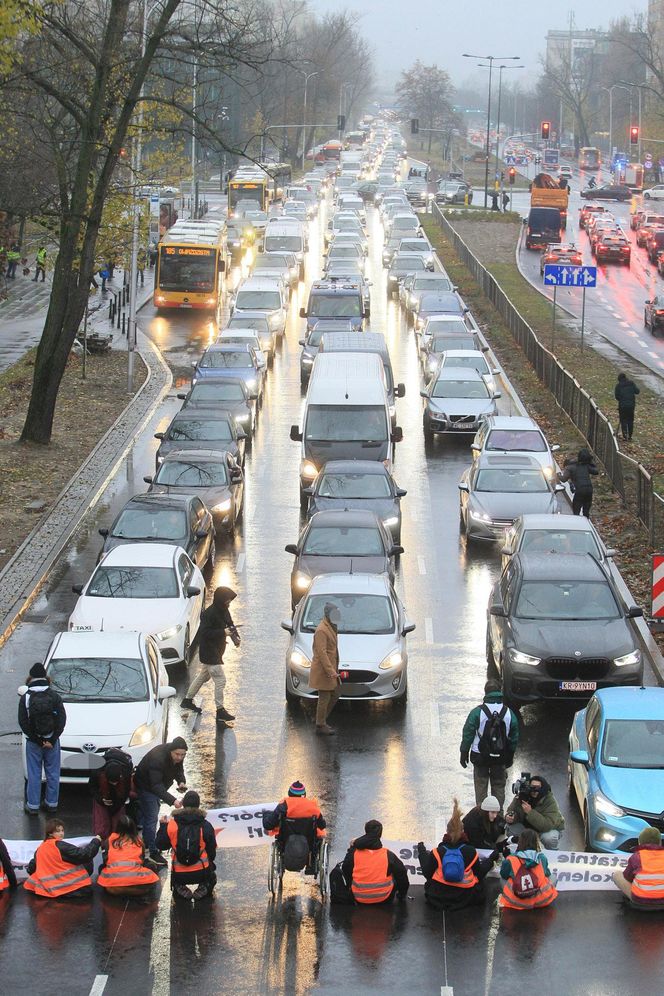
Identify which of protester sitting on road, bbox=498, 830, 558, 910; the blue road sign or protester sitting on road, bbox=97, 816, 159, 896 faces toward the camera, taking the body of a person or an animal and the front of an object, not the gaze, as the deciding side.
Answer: the blue road sign

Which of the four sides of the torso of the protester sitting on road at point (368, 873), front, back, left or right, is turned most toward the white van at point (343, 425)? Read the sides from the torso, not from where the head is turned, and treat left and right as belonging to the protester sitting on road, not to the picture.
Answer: front

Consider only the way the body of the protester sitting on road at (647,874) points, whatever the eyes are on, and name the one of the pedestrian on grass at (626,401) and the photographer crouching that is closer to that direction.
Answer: the pedestrian on grass

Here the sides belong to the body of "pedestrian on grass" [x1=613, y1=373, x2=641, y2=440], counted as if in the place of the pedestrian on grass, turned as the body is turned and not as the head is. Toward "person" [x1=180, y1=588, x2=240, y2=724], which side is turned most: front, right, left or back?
back

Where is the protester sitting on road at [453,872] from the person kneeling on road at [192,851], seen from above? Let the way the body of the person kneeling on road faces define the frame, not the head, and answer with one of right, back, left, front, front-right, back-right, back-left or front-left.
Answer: right

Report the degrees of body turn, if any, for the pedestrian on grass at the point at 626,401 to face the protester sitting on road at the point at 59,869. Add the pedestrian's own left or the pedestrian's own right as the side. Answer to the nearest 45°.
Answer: approximately 180°

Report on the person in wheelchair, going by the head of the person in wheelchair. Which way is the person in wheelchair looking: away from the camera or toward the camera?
away from the camera

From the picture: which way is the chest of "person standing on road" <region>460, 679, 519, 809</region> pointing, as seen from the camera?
away from the camera

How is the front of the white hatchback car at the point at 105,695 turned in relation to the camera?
facing the viewer

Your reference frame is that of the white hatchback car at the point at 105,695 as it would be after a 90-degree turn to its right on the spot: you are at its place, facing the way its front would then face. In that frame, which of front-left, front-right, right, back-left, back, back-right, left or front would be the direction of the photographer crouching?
back-left

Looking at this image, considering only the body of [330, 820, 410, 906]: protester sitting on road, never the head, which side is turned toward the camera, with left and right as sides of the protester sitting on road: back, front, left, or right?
back

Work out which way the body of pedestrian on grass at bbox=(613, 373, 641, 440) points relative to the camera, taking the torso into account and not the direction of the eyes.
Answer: away from the camera

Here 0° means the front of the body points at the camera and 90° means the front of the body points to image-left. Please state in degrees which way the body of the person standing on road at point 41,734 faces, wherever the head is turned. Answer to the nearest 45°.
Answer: approximately 180°

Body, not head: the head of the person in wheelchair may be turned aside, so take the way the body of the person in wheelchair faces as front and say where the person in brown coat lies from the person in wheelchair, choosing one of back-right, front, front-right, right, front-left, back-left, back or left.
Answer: front

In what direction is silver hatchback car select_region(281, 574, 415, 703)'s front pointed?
toward the camera

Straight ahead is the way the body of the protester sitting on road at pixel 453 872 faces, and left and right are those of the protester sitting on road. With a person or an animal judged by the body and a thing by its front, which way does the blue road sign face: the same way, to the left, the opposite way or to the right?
the opposite way

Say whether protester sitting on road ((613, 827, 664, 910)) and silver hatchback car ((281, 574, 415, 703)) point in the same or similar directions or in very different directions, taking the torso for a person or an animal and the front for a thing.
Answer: very different directions

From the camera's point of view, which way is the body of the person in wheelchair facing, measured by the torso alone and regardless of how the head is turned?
away from the camera

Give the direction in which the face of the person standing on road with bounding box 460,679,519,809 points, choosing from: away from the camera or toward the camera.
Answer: away from the camera
